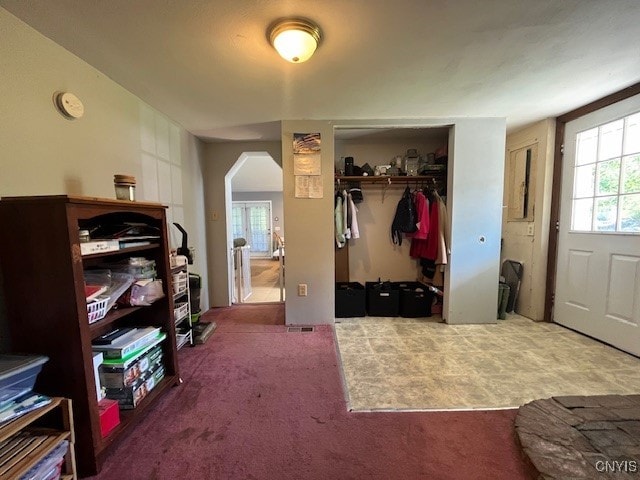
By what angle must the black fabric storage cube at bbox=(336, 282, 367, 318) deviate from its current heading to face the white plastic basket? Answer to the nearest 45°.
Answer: approximately 45° to its right

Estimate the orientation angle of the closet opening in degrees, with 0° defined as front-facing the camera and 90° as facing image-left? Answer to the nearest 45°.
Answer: approximately 0°

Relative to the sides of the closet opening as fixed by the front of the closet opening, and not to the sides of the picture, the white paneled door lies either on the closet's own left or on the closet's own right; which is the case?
on the closet's own left

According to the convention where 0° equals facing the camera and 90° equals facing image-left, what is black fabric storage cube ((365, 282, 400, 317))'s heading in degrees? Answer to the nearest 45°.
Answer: approximately 0°

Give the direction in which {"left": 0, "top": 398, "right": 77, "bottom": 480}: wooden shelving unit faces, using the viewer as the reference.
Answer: facing the viewer and to the right of the viewer

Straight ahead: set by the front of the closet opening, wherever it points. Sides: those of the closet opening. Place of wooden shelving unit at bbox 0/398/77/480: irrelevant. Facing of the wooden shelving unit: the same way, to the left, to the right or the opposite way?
to the left

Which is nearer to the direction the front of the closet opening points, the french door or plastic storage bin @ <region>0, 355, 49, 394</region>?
the plastic storage bin

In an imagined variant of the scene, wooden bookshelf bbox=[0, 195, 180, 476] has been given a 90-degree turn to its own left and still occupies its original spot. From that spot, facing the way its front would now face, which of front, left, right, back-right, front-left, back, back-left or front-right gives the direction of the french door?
front

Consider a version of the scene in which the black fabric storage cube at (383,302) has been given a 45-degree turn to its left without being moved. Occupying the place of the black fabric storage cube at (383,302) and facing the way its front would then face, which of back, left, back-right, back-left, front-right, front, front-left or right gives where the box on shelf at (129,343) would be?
right

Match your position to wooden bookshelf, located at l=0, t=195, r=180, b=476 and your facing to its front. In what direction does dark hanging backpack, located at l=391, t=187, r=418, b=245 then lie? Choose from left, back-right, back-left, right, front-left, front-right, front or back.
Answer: front-left

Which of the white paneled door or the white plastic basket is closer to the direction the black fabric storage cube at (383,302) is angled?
the white plastic basket

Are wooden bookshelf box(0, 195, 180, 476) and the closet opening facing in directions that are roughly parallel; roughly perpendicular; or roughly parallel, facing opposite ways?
roughly perpendicular

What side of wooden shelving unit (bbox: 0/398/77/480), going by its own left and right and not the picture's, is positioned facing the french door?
left
